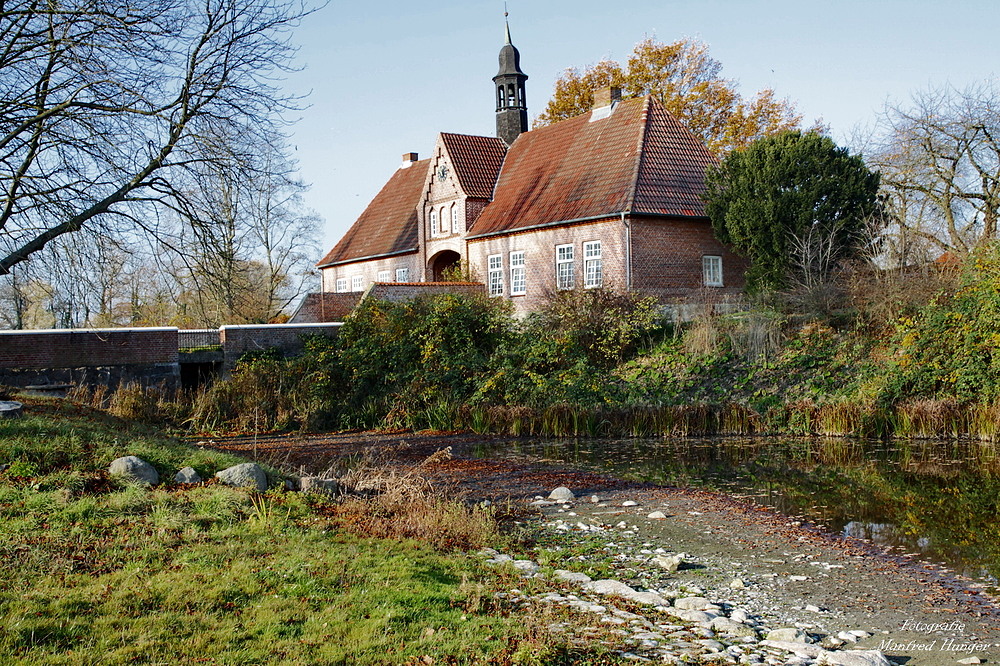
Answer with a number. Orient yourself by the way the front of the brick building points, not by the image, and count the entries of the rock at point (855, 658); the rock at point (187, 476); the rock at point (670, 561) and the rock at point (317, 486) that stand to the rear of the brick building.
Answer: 0

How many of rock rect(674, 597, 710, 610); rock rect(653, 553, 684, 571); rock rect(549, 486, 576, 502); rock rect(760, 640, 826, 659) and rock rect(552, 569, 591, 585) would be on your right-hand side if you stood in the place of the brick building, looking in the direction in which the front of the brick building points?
0

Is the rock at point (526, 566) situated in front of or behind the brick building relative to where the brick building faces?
in front

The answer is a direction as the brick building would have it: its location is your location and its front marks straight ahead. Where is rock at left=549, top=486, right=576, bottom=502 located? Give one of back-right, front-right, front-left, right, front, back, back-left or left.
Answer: front-left

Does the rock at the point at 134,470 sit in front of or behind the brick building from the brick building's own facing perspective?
in front

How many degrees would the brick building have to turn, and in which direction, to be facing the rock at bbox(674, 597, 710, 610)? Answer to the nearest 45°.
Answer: approximately 45° to its left

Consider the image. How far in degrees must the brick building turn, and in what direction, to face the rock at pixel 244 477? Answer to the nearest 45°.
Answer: approximately 45° to its left

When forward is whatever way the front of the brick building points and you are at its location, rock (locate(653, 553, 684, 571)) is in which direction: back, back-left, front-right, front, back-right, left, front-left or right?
front-left

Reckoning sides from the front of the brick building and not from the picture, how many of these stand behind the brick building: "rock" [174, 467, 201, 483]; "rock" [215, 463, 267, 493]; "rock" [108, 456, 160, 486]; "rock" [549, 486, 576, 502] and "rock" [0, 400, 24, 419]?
0

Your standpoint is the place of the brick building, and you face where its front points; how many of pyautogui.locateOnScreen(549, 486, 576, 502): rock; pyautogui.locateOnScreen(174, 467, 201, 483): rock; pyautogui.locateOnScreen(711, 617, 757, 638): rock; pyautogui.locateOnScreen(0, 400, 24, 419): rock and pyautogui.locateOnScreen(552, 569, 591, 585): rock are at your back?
0

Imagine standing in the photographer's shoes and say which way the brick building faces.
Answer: facing the viewer and to the left of the viewer

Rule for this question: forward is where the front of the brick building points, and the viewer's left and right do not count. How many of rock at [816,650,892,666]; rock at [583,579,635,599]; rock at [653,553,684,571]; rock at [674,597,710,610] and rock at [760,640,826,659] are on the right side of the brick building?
0
